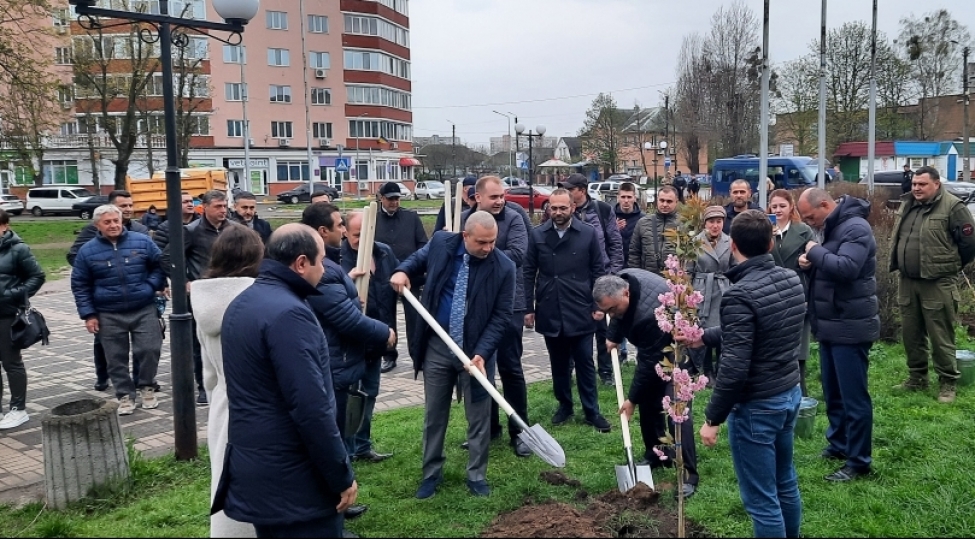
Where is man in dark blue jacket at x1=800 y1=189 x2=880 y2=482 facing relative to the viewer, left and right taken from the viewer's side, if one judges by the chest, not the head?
facing to the left of the viewer

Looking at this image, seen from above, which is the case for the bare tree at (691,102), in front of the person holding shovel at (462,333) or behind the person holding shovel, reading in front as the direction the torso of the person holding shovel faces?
behind

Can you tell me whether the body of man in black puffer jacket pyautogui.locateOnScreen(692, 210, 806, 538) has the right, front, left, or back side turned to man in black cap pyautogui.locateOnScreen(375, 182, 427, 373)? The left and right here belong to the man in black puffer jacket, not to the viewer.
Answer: front

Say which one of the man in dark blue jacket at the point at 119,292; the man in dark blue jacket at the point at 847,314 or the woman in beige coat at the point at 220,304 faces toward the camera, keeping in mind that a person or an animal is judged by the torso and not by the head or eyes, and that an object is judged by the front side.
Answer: the man in dark blue jacket at the point at 119,292

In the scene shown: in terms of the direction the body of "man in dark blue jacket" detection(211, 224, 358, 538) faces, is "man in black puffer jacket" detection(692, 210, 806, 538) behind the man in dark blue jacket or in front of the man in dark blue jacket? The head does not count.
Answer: in front

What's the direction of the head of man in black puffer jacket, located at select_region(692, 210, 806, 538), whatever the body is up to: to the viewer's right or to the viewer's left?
to the viewer's left

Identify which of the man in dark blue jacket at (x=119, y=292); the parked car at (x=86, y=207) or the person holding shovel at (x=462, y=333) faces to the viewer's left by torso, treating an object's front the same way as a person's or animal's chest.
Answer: the parked car

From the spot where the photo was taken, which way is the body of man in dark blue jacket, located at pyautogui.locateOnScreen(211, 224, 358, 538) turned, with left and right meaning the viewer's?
facing away from the viewer and to the right of the viewer

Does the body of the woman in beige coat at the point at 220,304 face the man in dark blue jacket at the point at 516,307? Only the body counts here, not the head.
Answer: yes

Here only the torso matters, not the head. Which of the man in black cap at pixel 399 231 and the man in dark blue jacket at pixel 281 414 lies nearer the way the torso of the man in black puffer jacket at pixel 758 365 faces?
the man in black cap

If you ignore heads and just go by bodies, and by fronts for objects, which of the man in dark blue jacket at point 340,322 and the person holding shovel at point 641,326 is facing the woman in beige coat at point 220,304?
the person holding shovel

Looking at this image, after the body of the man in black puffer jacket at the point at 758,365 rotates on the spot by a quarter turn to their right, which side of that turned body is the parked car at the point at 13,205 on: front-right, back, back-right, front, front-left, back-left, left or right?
left

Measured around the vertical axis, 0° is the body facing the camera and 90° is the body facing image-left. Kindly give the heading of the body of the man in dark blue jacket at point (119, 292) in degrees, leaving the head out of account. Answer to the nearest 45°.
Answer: approximately 0°

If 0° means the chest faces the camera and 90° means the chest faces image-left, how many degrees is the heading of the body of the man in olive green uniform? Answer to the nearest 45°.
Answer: approximately 45°

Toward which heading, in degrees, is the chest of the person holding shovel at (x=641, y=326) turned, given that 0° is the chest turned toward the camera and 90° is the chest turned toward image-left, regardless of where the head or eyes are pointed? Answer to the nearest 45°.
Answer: approximately 45°
